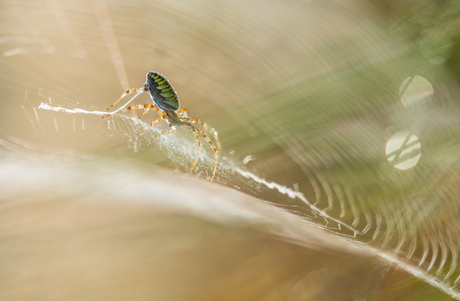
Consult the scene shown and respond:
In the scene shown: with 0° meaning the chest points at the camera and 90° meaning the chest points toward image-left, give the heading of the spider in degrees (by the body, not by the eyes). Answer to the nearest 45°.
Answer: approximately 270°
